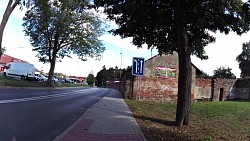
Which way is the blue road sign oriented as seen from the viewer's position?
toward the camera

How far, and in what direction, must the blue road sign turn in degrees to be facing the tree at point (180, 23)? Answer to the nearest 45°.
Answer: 0° — it already faces it

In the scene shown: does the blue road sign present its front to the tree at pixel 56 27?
no
